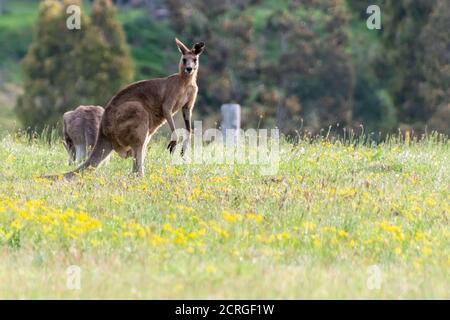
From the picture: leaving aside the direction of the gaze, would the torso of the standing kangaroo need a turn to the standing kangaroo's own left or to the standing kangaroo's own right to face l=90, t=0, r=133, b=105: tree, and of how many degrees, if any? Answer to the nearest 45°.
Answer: approximately 90° to the standing kangaroo's own left

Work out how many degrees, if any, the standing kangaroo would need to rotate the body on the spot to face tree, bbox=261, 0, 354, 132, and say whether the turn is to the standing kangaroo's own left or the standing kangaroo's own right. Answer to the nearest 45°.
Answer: approximately 90° to the standing kangaroo's own left

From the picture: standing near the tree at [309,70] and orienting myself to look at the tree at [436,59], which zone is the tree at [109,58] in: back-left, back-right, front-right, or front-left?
back-right

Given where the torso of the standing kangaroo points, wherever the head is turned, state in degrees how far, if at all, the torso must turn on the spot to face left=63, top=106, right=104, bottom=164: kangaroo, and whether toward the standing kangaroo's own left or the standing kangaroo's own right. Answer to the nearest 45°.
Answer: approximately 135° to the standing kangaroo's own left

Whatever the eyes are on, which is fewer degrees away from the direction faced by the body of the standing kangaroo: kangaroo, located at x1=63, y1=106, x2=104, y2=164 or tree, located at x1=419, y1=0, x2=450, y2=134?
the tree

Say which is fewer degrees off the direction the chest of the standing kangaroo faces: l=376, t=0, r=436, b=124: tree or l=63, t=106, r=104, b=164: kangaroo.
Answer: the tree

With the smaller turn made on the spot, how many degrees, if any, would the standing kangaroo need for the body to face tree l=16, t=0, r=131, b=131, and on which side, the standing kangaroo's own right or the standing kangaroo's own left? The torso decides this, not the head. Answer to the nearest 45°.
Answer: approximately 90° to the standing kangaroo's own left

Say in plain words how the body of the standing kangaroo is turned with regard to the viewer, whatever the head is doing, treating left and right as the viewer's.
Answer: facing to the right of the viewer

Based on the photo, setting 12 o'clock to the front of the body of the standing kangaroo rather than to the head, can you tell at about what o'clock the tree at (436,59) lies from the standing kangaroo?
The tree is roughly at 10 o'clock from the standing kangaroo.
